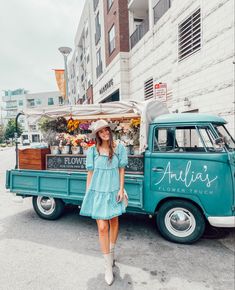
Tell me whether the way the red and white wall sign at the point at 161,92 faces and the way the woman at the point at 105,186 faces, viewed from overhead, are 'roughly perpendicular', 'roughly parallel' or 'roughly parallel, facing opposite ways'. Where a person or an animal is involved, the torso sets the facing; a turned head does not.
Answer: roughly parallel

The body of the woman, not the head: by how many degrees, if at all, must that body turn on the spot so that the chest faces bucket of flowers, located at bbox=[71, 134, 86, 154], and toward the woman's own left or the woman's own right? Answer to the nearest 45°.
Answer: approximately 180°

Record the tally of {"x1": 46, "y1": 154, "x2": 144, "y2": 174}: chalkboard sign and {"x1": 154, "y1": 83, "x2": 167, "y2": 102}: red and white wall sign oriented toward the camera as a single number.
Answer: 2

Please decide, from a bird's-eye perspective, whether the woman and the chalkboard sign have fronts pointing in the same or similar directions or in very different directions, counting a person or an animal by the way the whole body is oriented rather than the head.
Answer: same or similar directions

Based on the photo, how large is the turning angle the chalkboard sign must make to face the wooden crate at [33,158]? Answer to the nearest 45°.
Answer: approximately 90° to its right

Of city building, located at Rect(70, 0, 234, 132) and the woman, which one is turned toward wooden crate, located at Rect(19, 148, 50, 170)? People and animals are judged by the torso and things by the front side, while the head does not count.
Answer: the city building

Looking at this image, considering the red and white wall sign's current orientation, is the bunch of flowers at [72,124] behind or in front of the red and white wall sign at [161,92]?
in front

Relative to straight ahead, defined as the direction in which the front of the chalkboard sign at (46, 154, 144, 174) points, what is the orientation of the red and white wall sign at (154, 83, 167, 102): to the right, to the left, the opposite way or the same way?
the same way

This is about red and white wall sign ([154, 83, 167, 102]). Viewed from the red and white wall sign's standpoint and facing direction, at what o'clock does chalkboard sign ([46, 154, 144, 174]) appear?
The chalkboard sign is roughly at 1 o'clock from the red and white wall sign.

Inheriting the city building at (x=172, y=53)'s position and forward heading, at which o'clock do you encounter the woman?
The woman is roughly at 11 o'clock from the city building.

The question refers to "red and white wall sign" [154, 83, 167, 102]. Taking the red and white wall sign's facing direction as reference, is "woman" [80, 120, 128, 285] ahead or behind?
ahead

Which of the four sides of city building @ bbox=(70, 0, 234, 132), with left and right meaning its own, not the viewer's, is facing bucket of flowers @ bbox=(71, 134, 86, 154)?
front

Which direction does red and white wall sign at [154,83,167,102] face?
toward the camera

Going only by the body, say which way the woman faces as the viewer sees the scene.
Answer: toward the camera

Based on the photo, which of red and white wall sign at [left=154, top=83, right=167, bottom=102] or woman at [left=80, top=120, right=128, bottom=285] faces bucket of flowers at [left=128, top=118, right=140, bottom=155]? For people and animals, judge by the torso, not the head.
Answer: the red and white wall sign

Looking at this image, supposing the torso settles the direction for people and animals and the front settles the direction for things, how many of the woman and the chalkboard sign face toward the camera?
2

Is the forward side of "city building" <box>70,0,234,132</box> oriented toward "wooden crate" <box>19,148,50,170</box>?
yes
